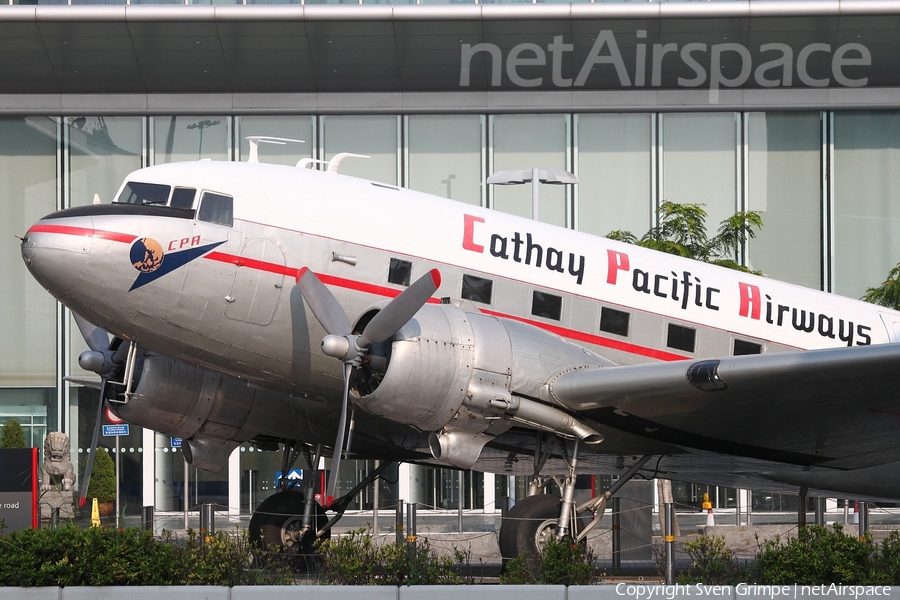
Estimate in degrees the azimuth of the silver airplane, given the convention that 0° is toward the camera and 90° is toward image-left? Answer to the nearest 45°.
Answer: approximately 45°

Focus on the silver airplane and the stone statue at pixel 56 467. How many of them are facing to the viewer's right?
0

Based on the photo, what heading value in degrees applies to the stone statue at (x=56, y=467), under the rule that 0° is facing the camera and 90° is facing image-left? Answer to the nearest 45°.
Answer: approximately 0°

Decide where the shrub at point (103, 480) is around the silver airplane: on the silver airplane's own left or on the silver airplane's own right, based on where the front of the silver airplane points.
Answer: on the silver airplane's own right
